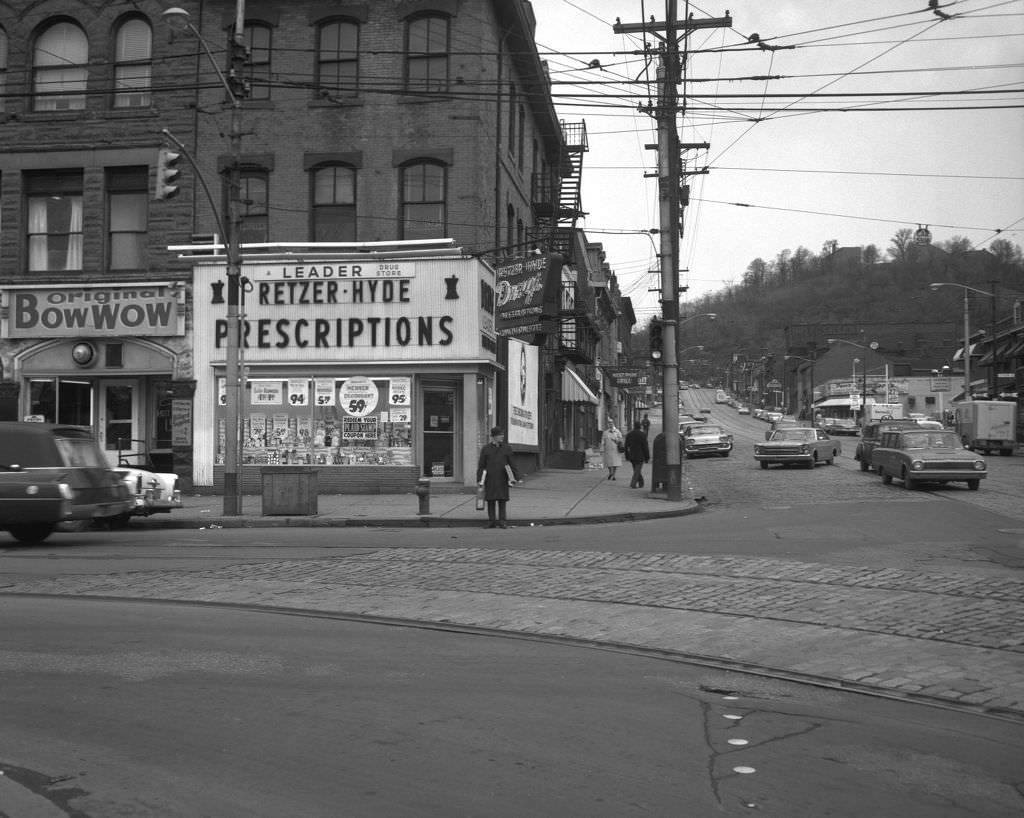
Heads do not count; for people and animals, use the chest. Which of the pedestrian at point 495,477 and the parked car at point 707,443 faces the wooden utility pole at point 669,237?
the parked car

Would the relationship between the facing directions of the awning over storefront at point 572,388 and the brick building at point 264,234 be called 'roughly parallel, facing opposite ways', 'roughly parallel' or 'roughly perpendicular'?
roughly perpendicular

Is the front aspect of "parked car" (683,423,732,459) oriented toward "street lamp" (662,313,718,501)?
yes

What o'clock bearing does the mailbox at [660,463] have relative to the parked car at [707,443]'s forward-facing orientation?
The mailbox is roughly at 12 o'clock from the parked car.

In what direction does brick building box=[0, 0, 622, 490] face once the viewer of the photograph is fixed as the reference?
facing the viewer

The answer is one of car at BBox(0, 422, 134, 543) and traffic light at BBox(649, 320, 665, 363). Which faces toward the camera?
the traffic light

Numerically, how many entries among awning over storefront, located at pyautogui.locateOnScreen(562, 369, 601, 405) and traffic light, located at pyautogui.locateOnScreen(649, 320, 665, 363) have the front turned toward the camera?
1

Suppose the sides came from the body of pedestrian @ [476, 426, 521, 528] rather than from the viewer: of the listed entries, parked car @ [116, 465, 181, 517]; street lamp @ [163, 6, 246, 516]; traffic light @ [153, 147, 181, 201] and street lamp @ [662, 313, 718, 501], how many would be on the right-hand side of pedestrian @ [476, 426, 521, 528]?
3

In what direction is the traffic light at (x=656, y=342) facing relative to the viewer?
toward the camera

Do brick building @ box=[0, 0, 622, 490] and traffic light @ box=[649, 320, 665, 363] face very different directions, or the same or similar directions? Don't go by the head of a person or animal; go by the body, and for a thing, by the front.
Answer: same or similar directions

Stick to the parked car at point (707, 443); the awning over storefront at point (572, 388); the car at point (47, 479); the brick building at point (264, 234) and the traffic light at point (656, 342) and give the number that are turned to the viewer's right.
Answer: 1

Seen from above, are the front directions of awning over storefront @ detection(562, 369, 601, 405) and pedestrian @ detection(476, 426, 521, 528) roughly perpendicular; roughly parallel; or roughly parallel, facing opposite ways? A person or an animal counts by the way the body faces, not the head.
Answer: roughly perpendicular

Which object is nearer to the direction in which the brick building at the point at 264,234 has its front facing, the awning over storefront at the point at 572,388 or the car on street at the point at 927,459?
the car on street

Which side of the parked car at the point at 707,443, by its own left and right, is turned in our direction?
front

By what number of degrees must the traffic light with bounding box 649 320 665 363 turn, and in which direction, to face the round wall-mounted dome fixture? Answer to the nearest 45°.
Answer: approximately 90° to its right

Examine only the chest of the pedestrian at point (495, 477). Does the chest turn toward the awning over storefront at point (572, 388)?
no

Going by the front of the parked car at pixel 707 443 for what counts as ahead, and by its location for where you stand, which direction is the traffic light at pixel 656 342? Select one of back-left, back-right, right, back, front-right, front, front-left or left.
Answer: front

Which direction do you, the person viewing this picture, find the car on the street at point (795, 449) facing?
facing the viewer and to the left of the viewer

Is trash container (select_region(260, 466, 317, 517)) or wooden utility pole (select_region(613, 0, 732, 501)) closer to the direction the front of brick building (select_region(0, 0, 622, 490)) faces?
the trash container

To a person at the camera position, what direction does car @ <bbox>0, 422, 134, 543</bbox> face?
facing away from the viewer and to the left of the viewer

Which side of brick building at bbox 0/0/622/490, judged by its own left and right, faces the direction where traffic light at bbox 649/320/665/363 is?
left
